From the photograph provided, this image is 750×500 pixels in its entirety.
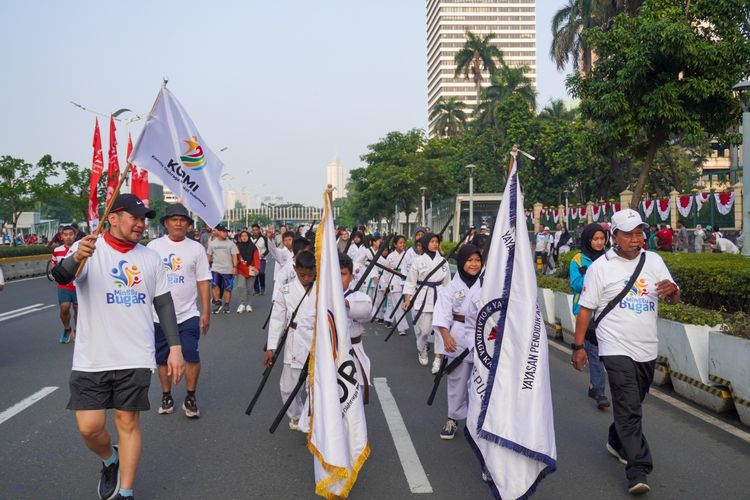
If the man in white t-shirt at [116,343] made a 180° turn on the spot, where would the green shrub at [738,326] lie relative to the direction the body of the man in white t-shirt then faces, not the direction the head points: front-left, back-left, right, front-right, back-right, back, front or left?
right

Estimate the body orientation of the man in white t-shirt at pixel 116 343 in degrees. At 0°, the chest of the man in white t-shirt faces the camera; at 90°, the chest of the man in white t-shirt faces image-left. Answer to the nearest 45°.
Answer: approximately 0°

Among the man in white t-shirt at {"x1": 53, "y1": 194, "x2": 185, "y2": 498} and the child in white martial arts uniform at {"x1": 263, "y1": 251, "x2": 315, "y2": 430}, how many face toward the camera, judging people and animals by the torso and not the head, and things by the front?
2

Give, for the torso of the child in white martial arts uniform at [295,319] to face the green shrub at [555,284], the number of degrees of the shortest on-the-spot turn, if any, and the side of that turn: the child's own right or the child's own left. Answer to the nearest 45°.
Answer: approximately 135° to the child's own left

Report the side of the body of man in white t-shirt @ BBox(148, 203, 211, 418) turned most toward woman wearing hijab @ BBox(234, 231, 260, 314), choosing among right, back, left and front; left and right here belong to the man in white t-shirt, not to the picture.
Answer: back

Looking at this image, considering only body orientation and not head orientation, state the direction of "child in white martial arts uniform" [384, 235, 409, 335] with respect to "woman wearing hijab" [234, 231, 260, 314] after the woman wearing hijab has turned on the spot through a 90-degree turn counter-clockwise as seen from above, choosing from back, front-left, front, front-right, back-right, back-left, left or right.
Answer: front-right

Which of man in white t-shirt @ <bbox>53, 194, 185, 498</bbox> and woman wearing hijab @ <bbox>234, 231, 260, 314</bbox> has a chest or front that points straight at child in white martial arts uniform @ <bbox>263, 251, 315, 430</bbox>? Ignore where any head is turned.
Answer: the woman wearing hijab

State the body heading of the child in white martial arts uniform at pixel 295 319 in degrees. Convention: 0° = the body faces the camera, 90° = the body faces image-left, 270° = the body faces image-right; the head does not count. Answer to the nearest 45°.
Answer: approximately 0°

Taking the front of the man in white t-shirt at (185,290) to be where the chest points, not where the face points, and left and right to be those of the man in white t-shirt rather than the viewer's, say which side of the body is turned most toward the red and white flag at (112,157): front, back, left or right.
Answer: back

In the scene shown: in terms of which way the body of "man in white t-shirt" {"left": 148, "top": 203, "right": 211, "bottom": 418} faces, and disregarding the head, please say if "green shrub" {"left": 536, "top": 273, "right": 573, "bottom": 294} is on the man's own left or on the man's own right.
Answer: on the man's own left
